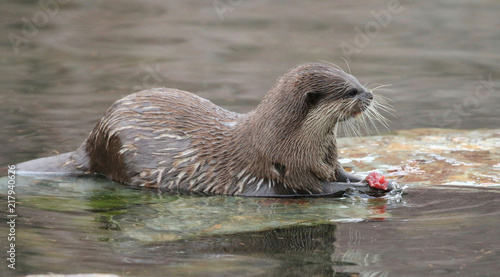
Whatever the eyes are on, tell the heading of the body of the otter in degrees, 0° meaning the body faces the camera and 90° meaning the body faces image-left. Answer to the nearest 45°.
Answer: approximately 270°
